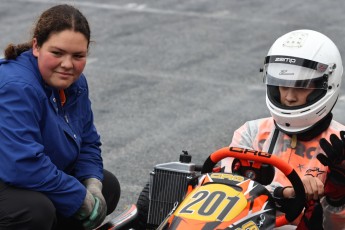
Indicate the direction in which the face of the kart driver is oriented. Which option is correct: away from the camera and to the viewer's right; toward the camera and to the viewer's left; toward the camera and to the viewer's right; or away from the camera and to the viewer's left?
toward the camera and to the viewer's left

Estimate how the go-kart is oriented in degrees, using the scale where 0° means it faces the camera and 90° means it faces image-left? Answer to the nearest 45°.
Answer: approximately 45°
